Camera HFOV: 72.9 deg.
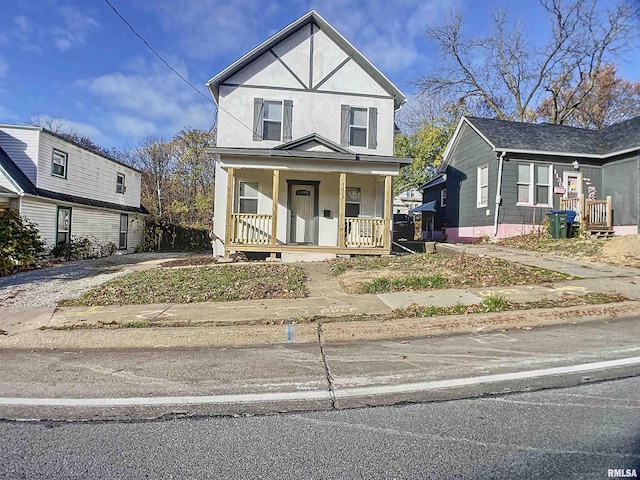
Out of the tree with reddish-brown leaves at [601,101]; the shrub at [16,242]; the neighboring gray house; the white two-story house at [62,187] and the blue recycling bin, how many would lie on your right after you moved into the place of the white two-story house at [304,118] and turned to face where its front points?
2

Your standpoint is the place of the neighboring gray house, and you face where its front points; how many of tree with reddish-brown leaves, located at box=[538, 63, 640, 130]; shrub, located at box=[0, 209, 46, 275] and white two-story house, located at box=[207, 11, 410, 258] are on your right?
2

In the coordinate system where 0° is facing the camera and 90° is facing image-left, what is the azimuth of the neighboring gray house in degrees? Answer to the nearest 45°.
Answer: approximately 315°

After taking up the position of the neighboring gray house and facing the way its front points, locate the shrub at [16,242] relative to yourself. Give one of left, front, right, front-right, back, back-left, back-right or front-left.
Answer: right

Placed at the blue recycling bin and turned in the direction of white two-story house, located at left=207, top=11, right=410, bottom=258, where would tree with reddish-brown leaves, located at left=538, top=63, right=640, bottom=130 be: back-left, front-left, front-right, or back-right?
back-right

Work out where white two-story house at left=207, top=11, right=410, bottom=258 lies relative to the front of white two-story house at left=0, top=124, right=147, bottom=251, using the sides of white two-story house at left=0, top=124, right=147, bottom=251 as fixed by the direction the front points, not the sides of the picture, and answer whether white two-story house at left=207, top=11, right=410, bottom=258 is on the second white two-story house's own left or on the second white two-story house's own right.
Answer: on the second white two-story house's own left

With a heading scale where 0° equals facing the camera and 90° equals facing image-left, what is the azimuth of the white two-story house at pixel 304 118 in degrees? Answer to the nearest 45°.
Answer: approximately 0°

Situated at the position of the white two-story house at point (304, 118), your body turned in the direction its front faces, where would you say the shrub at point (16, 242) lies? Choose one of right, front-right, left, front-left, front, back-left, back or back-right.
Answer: right

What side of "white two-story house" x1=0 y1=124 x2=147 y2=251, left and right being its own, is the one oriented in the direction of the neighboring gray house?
left

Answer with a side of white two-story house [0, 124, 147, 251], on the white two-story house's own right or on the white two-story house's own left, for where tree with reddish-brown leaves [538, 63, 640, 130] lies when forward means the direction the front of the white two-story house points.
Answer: on the white two-story house's own left
